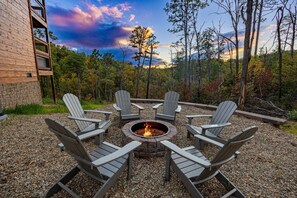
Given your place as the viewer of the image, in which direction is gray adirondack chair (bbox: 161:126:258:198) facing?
facing away from the viewer and to the left of the viewer

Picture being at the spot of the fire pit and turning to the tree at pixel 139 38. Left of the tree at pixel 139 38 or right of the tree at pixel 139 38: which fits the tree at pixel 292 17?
right

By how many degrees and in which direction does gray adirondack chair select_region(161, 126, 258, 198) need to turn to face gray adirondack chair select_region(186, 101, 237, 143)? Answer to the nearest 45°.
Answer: approximately 45° to its right

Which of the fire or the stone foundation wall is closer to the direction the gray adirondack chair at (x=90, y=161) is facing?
the fire

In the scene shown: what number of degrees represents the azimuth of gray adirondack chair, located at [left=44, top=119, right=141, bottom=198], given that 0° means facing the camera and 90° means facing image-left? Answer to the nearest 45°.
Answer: approximately 225°

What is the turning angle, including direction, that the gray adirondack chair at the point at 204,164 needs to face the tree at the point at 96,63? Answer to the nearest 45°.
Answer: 0° — it already faces it

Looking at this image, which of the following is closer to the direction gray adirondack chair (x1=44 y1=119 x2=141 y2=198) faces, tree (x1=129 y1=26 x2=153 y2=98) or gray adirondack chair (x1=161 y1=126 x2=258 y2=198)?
the tree
